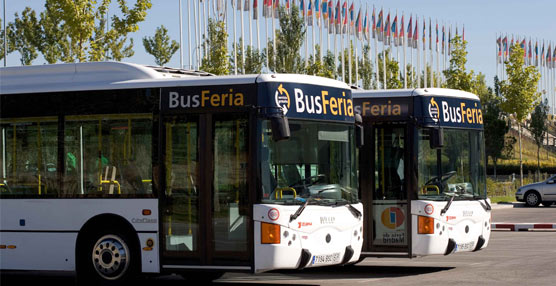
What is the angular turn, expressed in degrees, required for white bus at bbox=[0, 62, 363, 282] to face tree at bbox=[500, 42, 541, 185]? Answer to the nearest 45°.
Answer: approximately 90° to its left

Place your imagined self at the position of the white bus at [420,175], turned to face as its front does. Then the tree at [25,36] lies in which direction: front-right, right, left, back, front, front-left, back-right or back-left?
back

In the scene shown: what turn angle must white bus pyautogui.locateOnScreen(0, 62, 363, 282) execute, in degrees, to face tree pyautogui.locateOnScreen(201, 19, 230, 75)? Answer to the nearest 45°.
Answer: approximately 135° to its left

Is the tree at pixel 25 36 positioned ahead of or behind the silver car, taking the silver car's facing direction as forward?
ahead

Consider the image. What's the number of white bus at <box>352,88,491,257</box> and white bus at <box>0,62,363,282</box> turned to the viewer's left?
0

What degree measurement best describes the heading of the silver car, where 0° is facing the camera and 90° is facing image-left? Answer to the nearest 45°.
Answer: approximately 90°

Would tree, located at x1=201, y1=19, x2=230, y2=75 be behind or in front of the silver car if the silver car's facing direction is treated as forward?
in front

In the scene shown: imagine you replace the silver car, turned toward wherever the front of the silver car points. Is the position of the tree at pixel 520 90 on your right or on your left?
on your right

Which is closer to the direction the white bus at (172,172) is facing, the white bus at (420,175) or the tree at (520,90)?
the white bus

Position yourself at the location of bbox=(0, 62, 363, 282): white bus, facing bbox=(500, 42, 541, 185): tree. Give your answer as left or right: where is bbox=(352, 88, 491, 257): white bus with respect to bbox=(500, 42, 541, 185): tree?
right
